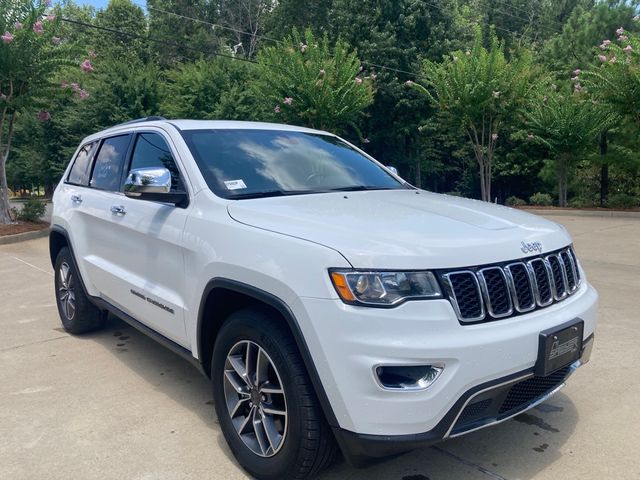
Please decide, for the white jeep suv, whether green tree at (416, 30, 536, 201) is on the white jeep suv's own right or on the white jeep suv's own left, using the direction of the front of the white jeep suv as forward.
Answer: on the white jeep suv's own left

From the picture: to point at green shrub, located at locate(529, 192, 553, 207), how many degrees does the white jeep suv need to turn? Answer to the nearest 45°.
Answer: approximately 90° to its left

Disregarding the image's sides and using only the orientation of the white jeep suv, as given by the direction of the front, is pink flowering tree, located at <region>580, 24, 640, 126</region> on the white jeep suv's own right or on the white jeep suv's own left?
on the white jeep suv's own left

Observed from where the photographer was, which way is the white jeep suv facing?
facing the viewer and to the right of the viewer

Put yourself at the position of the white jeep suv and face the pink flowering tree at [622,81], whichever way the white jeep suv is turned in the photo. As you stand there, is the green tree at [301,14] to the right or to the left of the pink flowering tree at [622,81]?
left

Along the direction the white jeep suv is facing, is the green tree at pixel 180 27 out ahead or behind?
behind

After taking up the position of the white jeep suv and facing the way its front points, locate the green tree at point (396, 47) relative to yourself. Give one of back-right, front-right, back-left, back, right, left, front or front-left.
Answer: back-left

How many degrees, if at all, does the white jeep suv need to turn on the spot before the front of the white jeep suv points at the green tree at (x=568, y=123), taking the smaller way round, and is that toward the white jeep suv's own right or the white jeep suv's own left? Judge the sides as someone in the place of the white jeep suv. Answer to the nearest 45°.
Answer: approximately 90° to the white jeep suv's own left

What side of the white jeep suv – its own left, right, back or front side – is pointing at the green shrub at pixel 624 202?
left
